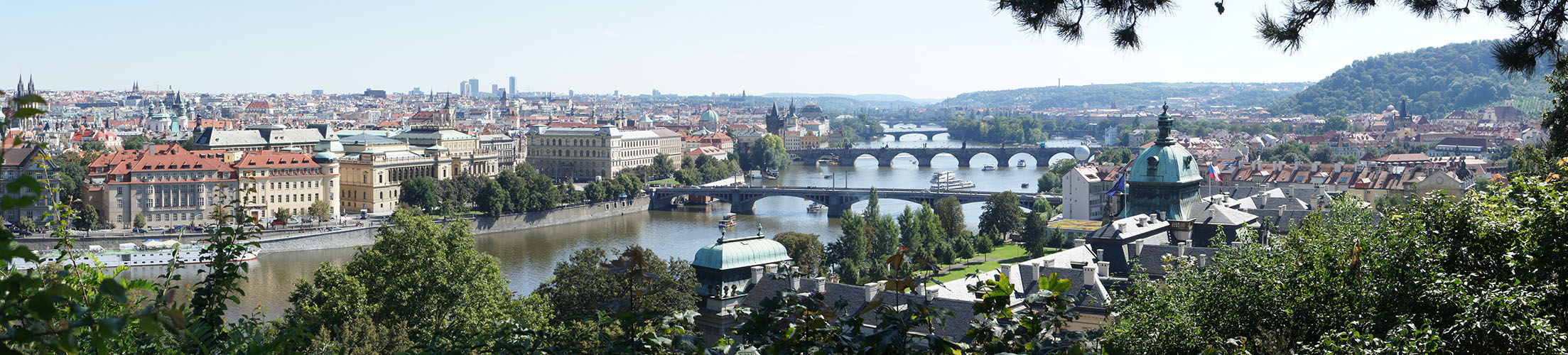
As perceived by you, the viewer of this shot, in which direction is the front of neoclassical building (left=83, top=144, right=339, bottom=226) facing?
facing the viewer

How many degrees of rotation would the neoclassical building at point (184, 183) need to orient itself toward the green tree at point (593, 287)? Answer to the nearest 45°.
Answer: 0° — it already faces it

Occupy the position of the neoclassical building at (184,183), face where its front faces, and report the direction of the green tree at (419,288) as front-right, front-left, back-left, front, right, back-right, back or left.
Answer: front

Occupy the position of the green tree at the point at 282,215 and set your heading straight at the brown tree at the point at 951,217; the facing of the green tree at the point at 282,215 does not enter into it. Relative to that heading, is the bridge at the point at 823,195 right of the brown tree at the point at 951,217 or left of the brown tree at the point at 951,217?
left

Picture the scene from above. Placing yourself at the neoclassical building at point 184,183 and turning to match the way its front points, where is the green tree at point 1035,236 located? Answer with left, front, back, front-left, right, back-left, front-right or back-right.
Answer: front-left

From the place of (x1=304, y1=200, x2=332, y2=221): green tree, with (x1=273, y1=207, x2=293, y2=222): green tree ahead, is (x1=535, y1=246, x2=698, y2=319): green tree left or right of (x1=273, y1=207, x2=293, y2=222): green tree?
left

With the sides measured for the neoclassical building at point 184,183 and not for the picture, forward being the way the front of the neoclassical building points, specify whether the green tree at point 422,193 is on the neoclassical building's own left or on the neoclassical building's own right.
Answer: on the neoclassical building's own left

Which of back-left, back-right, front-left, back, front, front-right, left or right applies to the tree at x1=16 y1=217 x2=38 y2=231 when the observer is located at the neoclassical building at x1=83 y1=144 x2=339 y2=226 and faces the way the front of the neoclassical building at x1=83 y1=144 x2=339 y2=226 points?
front-right

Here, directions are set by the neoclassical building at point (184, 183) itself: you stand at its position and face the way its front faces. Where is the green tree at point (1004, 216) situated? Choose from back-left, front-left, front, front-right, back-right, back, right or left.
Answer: front-left
